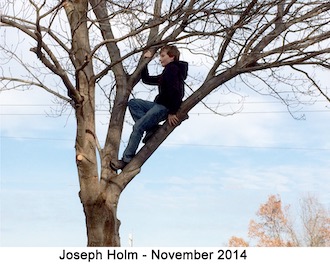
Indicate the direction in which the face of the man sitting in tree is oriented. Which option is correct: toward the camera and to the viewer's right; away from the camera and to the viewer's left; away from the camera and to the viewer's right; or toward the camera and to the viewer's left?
toward the camera and to the viewer's left

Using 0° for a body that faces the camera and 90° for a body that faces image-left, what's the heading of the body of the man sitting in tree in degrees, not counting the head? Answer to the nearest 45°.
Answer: approximately 90°
